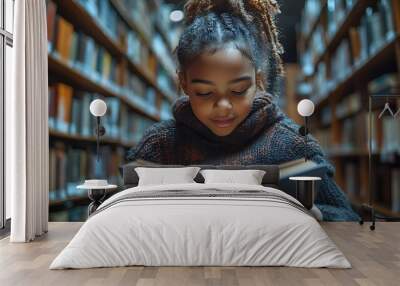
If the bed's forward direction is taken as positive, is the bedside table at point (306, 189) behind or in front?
behind

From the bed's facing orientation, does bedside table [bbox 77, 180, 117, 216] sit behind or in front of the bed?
behind

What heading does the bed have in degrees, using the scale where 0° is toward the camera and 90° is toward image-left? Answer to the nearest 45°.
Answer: approximately 0°

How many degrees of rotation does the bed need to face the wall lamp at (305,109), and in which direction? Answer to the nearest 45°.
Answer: approximately 135° to its left

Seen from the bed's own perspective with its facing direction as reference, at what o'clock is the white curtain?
The white curtain is roughly at 4 o'clock from the bed.
